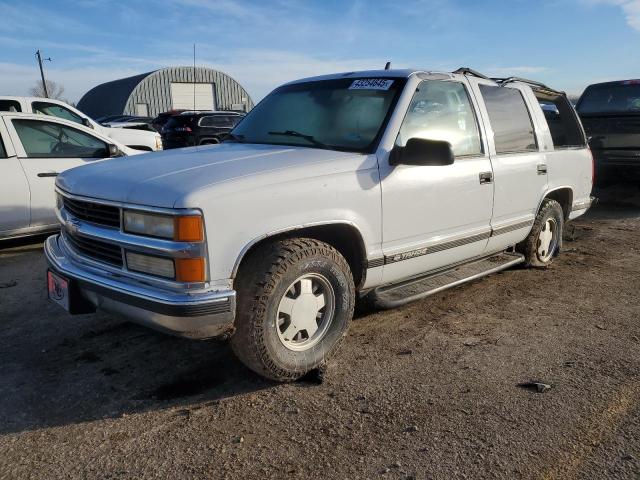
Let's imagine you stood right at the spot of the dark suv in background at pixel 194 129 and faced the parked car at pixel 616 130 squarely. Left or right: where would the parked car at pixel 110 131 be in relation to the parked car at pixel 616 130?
right

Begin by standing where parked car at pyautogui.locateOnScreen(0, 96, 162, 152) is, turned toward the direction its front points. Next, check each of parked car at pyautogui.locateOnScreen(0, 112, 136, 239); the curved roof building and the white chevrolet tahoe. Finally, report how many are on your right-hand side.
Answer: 2

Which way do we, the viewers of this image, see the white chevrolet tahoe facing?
facing the viewer and to the left of the viewer

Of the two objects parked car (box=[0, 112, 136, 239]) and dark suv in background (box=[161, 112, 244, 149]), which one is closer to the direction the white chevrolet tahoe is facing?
the parked car

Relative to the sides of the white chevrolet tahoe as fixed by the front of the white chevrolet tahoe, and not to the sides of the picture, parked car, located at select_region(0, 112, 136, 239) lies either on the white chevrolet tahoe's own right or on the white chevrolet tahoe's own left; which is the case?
on the white chevrolet tahoe's own right

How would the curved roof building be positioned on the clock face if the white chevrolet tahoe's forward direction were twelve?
The curved roof building is roughly at 4 o'clock from the white chevrolet tahoe.

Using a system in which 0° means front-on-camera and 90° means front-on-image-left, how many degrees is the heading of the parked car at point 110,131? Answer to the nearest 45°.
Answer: approximately 270°

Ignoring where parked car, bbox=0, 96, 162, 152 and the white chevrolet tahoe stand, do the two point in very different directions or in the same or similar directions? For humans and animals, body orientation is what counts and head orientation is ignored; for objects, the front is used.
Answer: very different directions

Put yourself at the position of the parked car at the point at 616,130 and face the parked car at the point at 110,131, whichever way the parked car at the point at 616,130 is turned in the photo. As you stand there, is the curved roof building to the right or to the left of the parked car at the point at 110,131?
right

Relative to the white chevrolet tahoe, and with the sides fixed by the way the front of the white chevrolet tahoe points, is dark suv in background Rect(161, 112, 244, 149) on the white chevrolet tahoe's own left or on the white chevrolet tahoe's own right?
on the white chevrolet tahoe's own right

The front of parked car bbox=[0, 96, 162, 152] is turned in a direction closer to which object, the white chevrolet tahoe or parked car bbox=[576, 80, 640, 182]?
the parked car

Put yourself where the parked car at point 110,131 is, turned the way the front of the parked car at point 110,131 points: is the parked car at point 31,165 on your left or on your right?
on your right

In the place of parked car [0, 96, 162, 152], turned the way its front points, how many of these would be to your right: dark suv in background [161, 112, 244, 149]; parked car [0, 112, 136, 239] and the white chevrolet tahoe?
2
